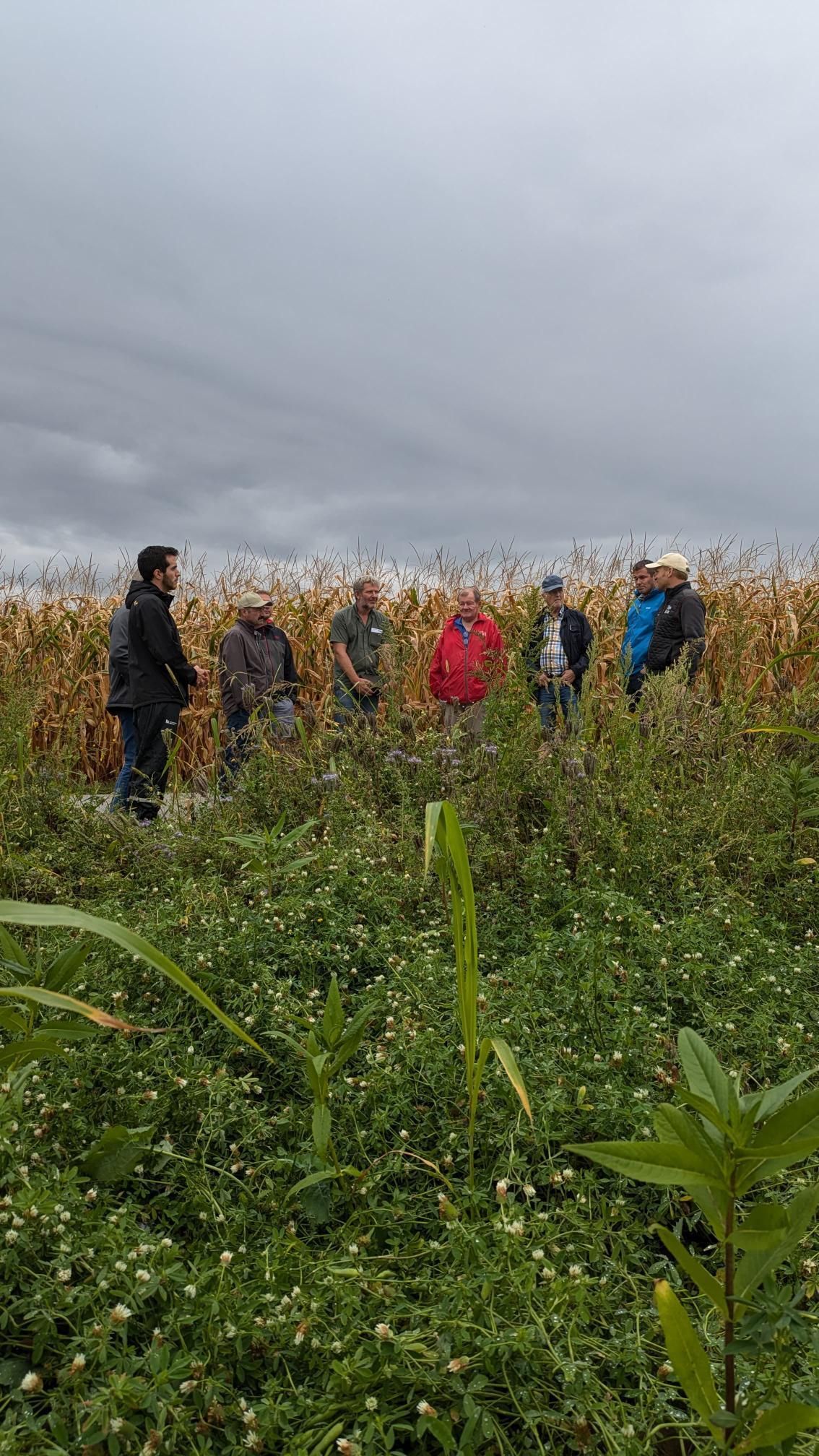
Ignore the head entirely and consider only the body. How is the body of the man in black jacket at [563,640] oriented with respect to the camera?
toward the camera

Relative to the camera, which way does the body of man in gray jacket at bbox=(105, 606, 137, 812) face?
to the viewer's right

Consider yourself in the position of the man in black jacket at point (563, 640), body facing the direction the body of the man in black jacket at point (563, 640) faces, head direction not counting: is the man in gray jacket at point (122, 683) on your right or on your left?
on your right

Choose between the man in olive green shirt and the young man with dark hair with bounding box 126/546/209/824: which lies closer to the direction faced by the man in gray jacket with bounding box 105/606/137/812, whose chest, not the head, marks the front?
the man in olive green shirt

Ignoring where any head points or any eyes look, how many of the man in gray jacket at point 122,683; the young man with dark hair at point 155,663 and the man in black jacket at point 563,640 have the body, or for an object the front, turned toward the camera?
1

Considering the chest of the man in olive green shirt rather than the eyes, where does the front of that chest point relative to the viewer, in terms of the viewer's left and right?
facing the viewer and to the right of the viewer

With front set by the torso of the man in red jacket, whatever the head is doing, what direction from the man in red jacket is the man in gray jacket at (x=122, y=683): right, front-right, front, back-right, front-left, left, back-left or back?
right

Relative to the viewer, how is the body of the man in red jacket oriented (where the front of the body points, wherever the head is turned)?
toward the camera

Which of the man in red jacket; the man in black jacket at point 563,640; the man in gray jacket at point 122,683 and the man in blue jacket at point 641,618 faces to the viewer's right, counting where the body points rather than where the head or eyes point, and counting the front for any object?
the man in gray jacket at point 122,683

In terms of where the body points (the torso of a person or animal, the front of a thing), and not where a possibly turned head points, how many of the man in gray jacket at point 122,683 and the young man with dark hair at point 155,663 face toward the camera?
0

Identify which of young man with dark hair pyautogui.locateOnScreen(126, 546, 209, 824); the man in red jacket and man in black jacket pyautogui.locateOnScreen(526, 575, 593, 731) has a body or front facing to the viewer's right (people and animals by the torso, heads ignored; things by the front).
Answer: the young man with dark hair

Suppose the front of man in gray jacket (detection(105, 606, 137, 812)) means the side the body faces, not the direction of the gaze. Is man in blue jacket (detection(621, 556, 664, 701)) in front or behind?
in front

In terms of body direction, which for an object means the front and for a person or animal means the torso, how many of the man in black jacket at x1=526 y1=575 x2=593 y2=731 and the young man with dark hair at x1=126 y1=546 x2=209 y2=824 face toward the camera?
1

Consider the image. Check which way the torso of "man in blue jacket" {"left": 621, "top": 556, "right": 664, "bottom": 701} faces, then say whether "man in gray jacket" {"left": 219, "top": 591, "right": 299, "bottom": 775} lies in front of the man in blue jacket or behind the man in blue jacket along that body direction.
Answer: in front

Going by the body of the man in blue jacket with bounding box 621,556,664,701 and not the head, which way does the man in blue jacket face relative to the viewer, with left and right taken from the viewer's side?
facing the viewer and to the left of the viewer

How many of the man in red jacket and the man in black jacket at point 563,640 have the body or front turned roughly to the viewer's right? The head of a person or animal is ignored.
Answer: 0

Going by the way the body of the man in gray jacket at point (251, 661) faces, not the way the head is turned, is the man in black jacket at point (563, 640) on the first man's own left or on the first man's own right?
on the first man's own left

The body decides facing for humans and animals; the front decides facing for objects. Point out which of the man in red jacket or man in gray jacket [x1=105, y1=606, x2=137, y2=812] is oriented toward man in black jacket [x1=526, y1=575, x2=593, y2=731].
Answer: man in gray jacket [x1=105, y1=606, x2=137, y2=812]
